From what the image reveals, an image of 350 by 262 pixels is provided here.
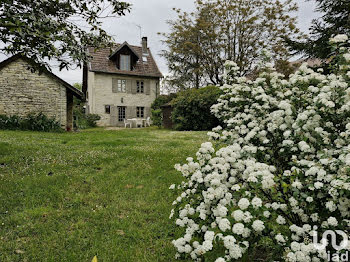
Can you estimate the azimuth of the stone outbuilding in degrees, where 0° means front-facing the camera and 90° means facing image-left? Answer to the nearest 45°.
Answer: approximately 270°

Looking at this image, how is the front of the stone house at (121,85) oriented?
toward the camera

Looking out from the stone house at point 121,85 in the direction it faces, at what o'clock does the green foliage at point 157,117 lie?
The green foliage is roughly at 10 o'clock from the stone house.

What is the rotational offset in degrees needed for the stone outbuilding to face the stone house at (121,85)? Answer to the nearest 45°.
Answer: approximately 45° to its left

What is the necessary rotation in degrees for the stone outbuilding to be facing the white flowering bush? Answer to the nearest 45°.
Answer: approximately 90° to its right

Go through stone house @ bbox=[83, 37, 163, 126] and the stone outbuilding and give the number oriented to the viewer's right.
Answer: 1

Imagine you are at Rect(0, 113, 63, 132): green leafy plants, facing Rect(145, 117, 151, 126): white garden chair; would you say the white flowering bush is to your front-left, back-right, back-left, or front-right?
back-right

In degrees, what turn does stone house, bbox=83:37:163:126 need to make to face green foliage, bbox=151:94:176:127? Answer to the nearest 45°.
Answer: approximately 90° to its left
